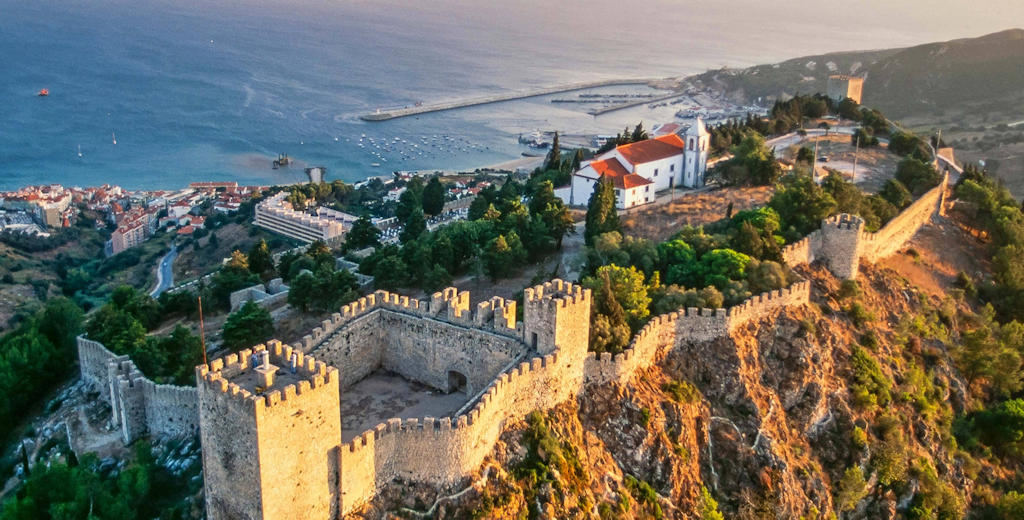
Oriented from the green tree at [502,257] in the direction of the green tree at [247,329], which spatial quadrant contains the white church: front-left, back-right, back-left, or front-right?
back-right

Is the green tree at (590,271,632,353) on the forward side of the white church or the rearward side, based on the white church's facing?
on the rearward side

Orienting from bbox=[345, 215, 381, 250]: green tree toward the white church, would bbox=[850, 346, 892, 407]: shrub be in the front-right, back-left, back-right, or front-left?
front-right

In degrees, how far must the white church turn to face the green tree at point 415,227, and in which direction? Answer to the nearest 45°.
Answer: approximately 135° to its left

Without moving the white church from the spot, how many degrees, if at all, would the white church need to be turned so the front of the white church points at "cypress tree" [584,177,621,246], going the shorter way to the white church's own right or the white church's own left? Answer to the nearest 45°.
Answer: approximately 135° to the white church's own right

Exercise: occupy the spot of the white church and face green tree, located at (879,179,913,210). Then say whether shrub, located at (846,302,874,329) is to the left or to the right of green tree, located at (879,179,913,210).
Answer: right

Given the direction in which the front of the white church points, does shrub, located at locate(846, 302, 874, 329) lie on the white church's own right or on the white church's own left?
on the white church's own right

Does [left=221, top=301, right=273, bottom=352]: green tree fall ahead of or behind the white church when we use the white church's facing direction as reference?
behind

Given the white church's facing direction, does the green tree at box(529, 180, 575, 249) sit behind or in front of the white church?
behind

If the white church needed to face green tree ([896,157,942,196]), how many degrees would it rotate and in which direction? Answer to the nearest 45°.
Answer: approximately 45° to its right

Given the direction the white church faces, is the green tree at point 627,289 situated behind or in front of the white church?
behind

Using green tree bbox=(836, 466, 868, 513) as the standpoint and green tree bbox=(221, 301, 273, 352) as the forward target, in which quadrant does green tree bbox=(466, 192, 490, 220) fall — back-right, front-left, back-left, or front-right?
front-right
